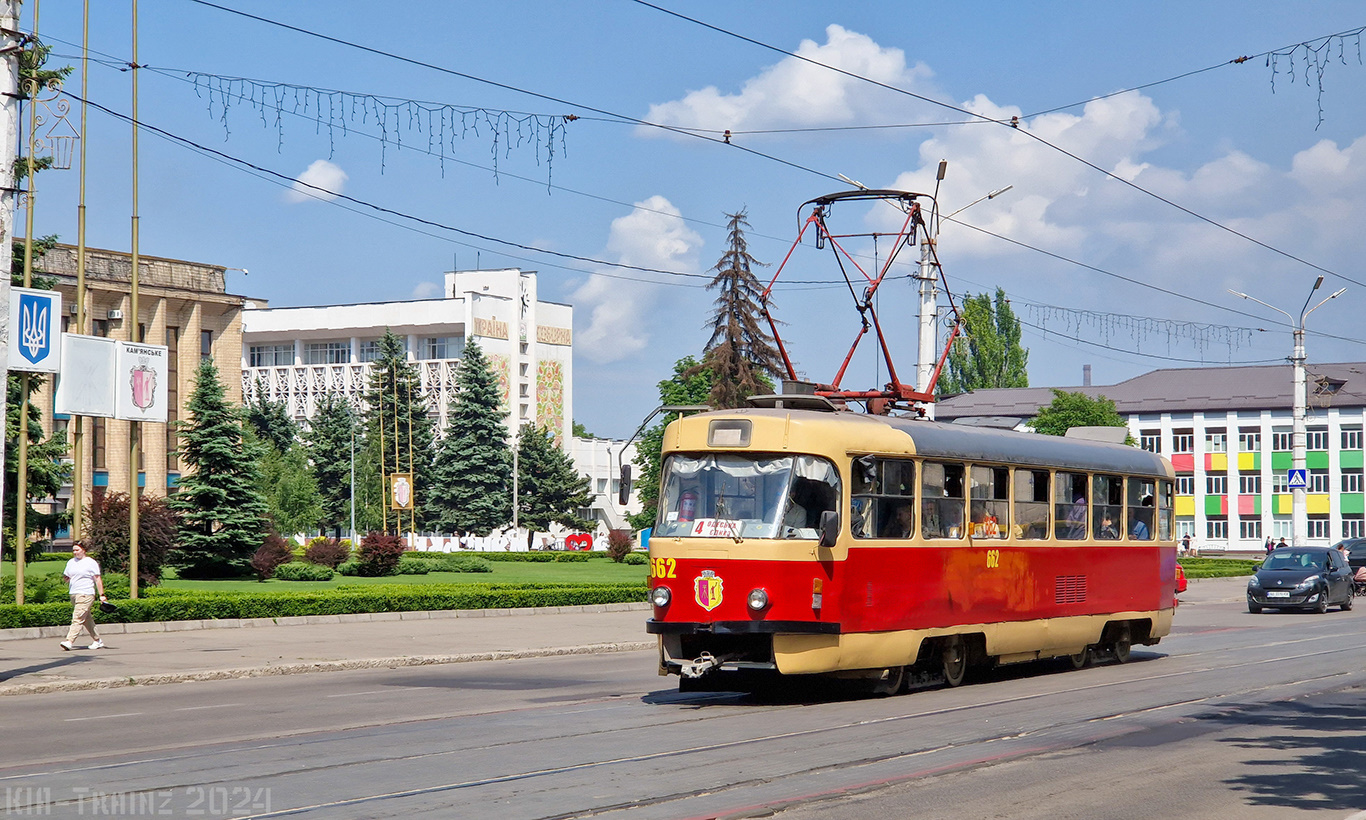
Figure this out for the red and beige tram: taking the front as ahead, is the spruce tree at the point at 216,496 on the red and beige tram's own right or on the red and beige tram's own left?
on the red and beige tram's own right

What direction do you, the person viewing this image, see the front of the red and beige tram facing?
facing the viewer and to the left of the viewer

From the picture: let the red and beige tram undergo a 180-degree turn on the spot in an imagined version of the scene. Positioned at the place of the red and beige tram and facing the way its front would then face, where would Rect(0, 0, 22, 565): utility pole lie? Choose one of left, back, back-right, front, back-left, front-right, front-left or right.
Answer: back-left

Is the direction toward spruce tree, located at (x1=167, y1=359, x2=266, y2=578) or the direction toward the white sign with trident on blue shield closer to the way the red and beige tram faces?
the white sign with trident on blue shield

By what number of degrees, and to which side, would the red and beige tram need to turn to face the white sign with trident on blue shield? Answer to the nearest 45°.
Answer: approximately 45° to its right

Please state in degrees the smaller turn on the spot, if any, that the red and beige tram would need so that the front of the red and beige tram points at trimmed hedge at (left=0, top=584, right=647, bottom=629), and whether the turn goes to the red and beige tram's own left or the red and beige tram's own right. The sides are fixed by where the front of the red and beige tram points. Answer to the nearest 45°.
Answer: approximately 90° to the red and beige tram's own right

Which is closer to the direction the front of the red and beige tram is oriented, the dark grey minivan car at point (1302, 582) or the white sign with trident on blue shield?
the white sign with trident on blue shield

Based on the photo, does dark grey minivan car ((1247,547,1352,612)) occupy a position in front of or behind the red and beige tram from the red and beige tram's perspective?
behind
